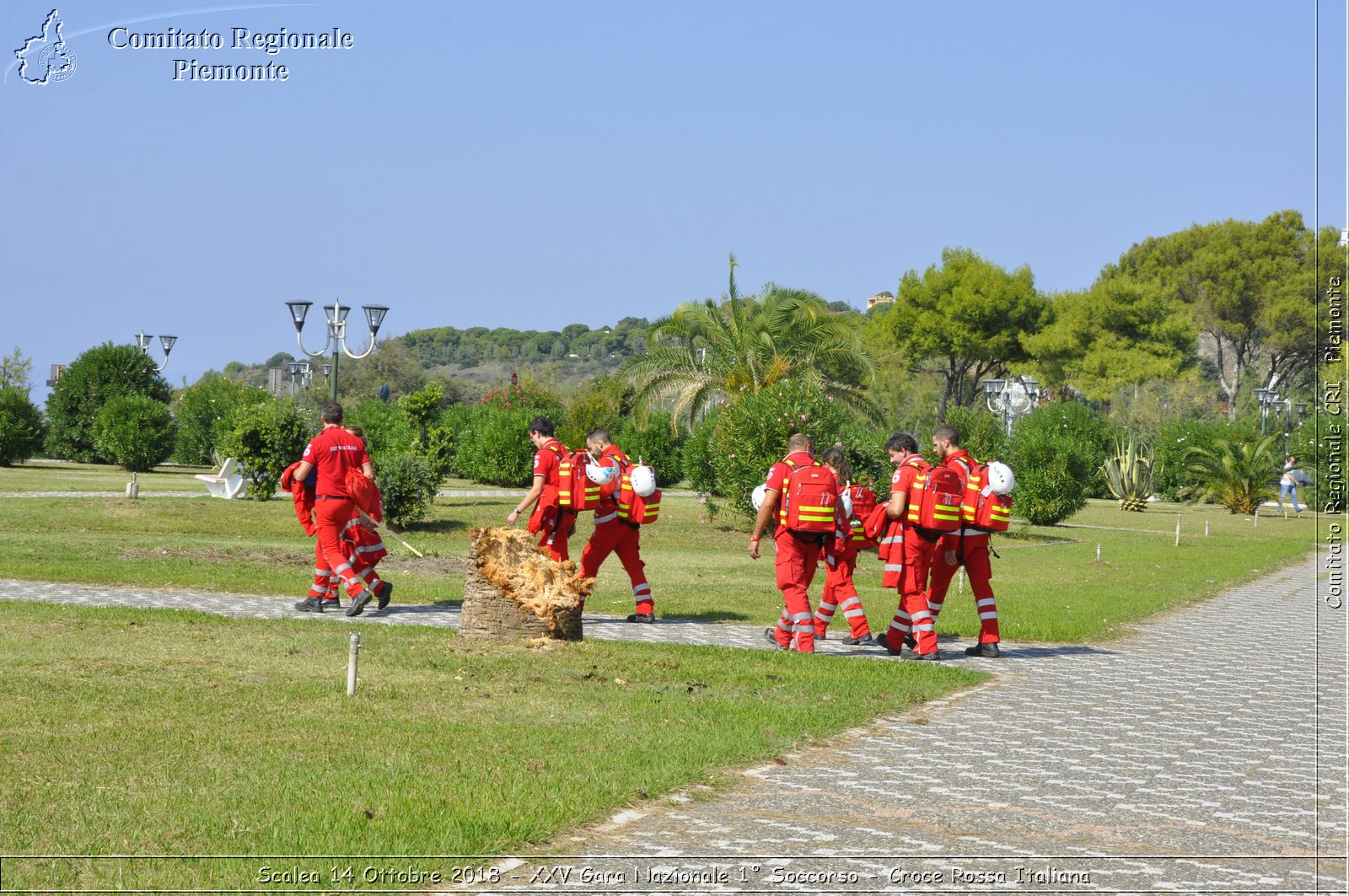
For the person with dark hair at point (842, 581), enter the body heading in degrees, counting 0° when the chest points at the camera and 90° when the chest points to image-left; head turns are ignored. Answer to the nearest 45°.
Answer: approximately 90°

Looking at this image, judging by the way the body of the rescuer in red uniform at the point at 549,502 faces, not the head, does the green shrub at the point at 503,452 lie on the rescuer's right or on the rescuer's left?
on the rescuer's right

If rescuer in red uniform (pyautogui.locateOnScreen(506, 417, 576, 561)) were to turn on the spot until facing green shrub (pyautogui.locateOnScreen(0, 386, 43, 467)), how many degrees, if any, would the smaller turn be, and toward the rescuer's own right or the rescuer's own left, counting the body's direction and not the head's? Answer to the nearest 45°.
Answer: approximately 45° to the rescuer's own right

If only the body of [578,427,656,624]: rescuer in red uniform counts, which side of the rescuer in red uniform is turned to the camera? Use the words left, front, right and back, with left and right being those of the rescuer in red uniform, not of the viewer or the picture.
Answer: left

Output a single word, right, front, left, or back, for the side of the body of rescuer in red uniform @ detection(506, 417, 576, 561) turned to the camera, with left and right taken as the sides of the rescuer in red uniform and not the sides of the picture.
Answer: left

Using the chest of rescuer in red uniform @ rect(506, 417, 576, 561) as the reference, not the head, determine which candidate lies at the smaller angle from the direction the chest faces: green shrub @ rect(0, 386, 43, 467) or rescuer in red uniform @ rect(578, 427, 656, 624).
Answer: the green shrub

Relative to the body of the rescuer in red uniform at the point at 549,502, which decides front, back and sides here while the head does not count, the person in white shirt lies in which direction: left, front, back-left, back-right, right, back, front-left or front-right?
back-right

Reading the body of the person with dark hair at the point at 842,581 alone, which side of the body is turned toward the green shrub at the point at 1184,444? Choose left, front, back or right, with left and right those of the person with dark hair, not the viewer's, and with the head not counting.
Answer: right

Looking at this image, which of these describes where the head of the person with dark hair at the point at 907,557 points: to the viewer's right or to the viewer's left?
to the viewer's left

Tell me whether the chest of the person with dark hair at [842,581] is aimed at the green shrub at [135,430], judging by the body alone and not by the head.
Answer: no

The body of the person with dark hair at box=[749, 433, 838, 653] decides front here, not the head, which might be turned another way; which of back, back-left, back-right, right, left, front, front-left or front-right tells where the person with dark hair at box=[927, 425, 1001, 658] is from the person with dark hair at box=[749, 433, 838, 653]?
back-right

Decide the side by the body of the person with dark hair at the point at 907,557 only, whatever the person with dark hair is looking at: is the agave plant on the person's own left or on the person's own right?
on the person's own right

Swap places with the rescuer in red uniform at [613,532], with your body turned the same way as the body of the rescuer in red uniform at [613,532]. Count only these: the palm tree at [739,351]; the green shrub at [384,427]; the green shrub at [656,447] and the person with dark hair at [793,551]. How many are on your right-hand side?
3

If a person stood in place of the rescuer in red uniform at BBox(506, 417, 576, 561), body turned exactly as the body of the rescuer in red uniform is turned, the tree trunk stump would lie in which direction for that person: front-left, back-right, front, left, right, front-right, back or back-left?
left
